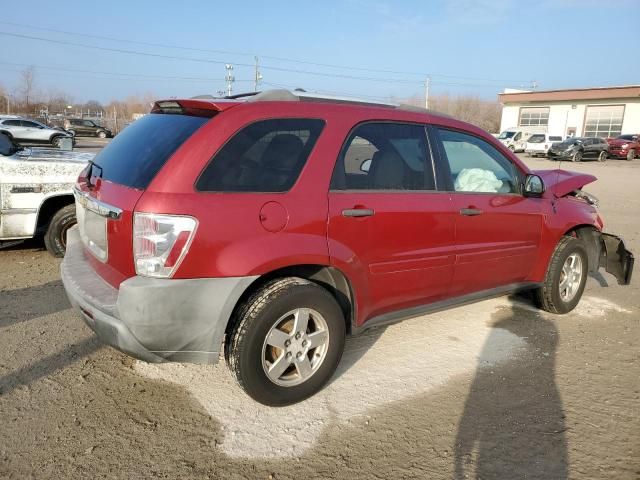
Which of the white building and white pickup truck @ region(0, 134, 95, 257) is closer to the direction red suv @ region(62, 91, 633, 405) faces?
the white building

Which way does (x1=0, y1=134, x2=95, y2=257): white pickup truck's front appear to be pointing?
to the viewer's right

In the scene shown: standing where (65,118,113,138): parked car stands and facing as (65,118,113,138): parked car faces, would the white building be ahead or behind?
ahead

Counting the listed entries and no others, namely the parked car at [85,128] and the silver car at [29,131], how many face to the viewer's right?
2

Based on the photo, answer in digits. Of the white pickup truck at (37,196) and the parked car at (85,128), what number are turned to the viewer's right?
2

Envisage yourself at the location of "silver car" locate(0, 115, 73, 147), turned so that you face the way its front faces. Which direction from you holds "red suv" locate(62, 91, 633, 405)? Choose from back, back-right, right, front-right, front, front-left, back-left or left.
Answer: right

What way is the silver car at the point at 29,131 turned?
to the viewer's right

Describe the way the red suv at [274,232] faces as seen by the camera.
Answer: facing away from the viewer and to the right of the viewer

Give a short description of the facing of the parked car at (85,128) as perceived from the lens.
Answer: facing to the right of the viewer
